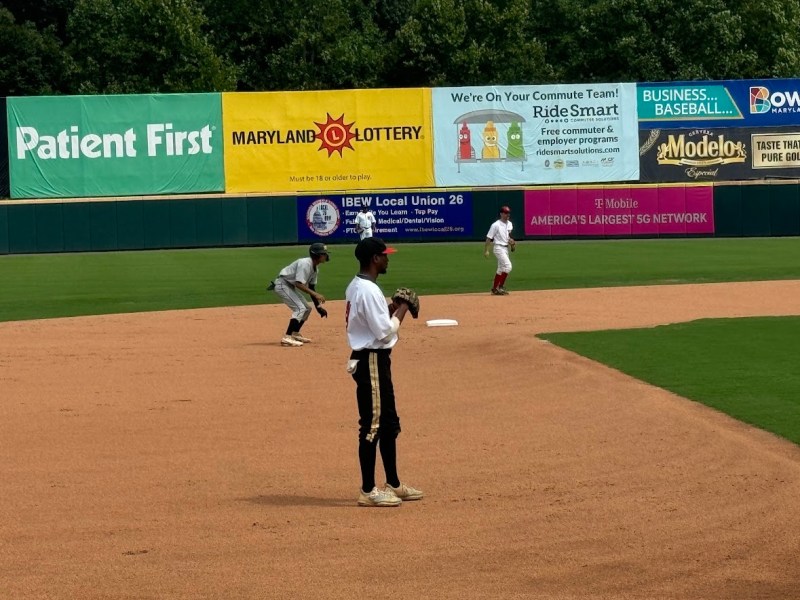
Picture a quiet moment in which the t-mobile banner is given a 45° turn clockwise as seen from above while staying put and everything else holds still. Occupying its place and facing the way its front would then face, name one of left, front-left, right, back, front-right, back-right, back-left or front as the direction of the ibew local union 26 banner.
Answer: front-right

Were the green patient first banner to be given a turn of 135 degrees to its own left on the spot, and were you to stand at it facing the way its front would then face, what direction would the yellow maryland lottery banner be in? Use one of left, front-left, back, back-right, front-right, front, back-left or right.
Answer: front-right

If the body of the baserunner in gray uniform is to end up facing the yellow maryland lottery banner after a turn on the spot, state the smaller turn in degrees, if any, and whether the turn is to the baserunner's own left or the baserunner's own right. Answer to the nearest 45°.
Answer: approximately 90° to the baserunner's own left

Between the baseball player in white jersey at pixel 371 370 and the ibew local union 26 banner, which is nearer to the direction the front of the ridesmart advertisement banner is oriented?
the baseball player in white jersey

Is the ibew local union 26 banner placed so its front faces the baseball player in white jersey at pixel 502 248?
yes

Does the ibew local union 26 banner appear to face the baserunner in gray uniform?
yes

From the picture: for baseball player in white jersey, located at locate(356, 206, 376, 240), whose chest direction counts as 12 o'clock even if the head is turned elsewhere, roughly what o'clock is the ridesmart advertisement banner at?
The ridesmart advertisement banner is roughly at 8 o'clock from the baseball player in white jersey.

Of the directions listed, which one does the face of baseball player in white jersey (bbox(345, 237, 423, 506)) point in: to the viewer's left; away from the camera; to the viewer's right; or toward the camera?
to the viewer's right

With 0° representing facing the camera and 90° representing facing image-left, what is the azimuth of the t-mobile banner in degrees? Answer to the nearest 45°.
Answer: approximately 0°
